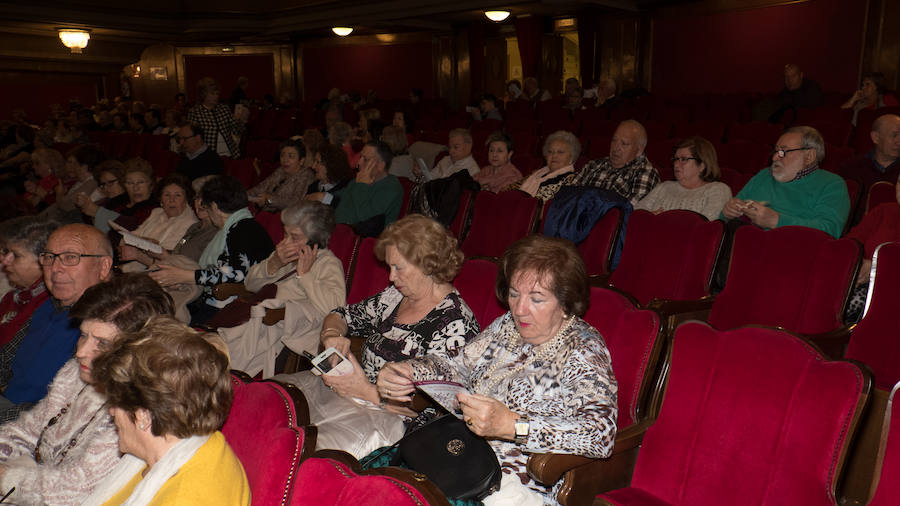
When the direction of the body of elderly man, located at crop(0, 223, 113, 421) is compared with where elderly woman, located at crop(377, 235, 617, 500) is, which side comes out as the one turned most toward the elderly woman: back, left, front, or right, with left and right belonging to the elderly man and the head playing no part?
left

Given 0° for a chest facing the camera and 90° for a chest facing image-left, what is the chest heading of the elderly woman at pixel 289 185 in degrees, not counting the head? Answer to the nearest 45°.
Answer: approximately 45°

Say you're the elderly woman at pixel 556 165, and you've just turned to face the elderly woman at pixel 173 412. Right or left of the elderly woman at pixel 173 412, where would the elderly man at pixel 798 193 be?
left

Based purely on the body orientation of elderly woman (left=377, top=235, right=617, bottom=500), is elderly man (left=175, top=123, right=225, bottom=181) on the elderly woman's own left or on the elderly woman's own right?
on the elderly woman's own right

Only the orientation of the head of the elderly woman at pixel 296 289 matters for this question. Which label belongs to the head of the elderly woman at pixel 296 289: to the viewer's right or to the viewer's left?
to the viewer's left

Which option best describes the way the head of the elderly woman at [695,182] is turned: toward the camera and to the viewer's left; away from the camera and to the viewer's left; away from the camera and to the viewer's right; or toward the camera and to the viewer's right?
toward the camera and to the viewer's left

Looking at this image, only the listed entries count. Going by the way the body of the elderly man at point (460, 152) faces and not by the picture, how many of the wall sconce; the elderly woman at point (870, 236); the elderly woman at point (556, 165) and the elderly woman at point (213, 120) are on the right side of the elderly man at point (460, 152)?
2

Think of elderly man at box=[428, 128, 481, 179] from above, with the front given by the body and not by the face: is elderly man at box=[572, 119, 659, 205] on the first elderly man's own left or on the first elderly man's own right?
on the first elderly man's own left

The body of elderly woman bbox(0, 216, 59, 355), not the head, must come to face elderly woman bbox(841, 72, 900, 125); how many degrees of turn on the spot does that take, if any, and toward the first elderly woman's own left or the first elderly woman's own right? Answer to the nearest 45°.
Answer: approximately 135° to the first elderly woman's own left

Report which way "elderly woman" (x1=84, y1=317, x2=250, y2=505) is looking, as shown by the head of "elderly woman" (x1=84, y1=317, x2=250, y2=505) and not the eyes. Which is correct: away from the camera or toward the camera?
away from the camera

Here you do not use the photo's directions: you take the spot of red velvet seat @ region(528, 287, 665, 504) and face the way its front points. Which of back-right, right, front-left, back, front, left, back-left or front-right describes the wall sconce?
right

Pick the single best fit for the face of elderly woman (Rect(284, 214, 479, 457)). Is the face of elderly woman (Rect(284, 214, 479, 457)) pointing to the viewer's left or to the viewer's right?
to the viewer's left

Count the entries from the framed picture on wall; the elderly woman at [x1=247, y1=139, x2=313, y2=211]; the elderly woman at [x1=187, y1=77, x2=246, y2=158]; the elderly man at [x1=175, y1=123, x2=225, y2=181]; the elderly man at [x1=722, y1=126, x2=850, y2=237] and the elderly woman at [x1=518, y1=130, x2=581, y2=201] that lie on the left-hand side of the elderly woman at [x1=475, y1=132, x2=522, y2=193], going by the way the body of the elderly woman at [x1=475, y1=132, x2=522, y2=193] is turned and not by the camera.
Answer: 2
